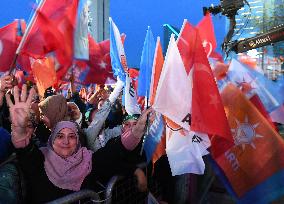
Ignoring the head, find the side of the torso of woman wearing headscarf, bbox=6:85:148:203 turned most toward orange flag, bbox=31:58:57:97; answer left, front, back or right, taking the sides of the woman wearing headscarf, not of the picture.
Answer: back

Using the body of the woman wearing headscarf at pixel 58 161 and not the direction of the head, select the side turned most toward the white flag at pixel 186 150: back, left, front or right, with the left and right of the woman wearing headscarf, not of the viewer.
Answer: left

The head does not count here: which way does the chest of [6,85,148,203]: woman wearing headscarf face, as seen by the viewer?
toward the camera

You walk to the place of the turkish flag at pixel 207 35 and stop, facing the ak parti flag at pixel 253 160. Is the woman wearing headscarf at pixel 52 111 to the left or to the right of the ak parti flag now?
right
